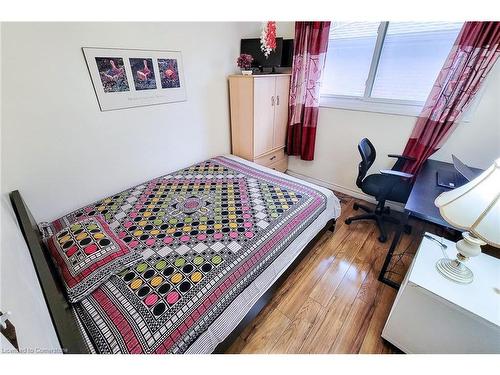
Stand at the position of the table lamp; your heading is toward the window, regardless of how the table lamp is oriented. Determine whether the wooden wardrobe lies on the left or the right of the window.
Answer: left

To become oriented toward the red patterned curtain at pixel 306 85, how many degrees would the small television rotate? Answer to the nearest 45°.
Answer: approximately 90° to its left

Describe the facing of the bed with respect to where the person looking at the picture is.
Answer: facing away from the viewer and to the right of the viewer

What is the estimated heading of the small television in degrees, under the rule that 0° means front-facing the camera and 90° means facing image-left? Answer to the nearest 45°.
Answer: approximately 0°

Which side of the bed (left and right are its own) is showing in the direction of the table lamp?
right

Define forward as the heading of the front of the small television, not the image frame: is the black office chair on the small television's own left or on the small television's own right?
on the small television's own left

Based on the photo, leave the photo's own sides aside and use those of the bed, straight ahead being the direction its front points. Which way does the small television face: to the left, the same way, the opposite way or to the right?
the opposite way

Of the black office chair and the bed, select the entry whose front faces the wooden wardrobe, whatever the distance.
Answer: the bed

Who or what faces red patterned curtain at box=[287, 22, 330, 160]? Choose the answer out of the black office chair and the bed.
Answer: the bed

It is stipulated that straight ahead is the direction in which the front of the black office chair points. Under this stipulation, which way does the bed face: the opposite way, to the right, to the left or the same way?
to the left

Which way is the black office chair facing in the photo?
to the viewer's right

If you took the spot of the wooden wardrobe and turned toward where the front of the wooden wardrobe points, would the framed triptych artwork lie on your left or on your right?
on your right

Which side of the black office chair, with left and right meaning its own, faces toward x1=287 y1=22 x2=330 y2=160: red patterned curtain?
back

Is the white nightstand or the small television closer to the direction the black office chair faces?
the white nightstand

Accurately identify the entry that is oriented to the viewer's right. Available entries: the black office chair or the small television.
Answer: the black office chair

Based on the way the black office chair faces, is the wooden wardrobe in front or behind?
behind
